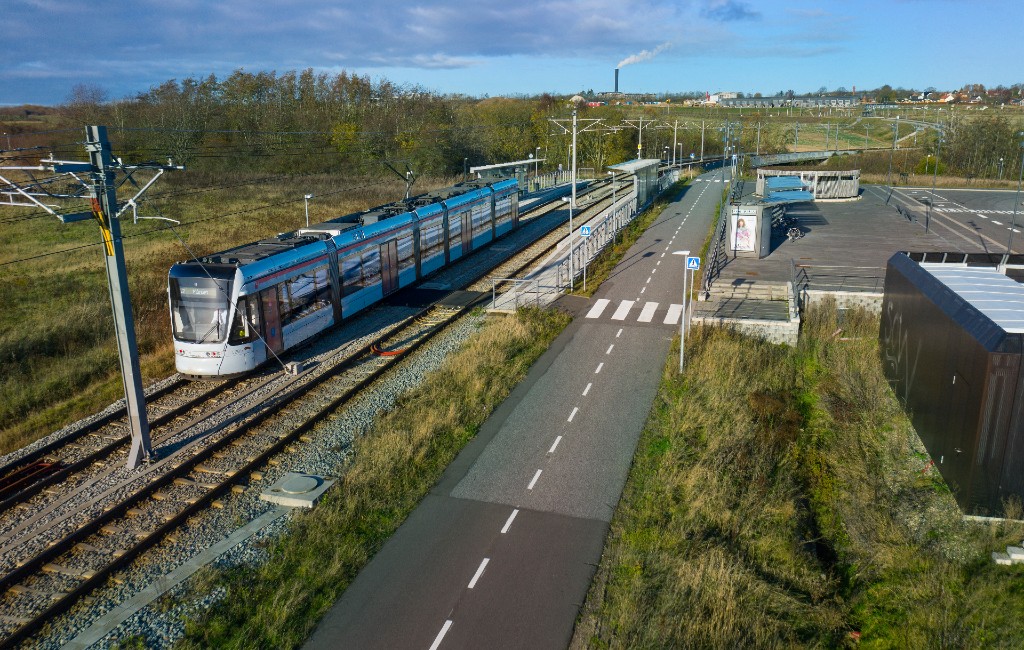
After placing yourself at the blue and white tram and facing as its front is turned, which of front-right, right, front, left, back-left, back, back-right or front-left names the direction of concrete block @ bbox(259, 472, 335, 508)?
front-left

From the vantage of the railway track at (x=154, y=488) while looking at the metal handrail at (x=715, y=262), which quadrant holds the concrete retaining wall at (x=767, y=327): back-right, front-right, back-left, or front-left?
front-right

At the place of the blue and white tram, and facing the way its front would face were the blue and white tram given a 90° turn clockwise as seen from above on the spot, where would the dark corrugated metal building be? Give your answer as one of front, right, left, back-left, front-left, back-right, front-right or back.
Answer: back

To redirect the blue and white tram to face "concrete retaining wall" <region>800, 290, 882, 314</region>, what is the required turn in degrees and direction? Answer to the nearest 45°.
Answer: approximately 135° to its left

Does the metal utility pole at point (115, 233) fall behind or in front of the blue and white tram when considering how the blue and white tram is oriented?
in front

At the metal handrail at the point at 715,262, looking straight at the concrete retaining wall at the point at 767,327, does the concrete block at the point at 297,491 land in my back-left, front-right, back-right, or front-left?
front-right

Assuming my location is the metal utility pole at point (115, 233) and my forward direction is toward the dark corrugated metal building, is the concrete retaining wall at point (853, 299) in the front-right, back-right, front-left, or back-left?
front-left

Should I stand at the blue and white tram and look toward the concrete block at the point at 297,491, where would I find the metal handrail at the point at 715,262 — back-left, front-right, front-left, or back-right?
back-left

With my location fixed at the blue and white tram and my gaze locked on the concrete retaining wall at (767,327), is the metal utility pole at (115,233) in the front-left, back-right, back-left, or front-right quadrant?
back-right

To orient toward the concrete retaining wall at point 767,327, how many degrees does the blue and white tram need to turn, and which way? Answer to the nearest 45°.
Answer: approximately 135° to its left

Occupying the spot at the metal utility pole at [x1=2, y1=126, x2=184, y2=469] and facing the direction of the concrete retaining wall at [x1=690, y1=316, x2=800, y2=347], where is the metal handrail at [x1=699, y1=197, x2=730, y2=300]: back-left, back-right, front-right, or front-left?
front-left

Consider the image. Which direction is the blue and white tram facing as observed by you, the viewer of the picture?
facing the viewer and to the left of the viewer
